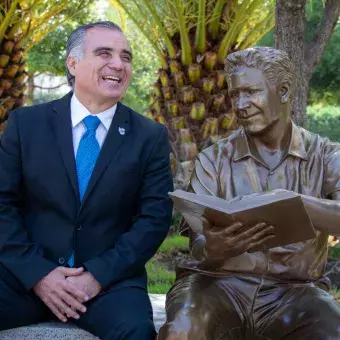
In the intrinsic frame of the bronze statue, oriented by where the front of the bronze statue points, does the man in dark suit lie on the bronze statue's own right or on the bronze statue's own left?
on the bronze statue's own right

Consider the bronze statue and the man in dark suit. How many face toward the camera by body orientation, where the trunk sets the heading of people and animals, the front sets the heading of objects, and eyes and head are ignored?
2

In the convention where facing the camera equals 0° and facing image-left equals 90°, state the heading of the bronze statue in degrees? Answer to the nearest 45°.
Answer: approximately 0°

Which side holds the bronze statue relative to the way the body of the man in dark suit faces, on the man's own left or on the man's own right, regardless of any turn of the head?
on the man's own left
